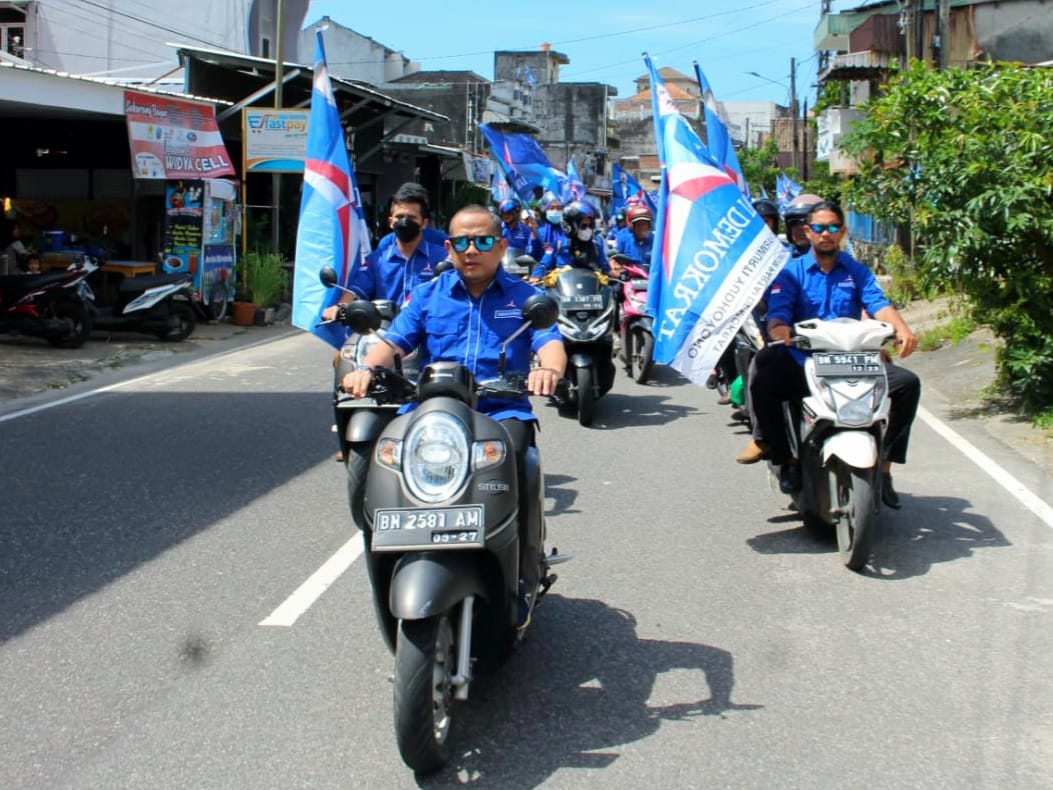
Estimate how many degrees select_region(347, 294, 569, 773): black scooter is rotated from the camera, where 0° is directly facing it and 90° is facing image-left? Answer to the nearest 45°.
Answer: approximately 0°

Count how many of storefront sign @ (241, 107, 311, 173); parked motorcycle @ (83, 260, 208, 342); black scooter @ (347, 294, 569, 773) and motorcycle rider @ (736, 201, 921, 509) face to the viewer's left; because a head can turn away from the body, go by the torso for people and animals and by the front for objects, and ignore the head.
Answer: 1

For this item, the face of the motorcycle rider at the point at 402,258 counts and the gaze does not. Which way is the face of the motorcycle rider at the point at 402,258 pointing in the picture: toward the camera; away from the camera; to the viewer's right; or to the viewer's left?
toward the camera

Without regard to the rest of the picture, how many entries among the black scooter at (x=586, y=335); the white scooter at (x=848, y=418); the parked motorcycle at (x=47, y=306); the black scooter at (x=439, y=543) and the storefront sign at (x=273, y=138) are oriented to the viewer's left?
1

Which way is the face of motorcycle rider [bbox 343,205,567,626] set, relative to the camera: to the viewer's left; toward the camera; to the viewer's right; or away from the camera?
toward the camera

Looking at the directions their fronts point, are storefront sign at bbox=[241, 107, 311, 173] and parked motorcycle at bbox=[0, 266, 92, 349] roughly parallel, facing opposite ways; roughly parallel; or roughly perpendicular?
roughly perpendicular

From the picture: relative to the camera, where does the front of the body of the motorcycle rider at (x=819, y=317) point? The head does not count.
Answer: toward the camera

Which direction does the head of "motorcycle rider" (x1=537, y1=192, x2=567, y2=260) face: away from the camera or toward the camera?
toward the camera

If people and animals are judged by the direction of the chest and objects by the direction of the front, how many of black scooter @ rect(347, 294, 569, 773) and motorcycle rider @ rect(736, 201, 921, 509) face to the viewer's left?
0

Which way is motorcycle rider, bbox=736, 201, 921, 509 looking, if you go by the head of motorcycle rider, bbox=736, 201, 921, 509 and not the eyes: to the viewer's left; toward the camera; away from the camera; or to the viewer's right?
toward the camera

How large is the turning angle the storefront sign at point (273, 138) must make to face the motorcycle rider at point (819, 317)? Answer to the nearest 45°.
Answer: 0° — it already faces them

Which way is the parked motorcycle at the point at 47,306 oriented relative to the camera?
to the viewer's left

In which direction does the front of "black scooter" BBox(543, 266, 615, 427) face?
toward the camera
